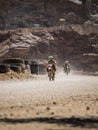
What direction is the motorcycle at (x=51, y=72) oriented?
toward the camera
